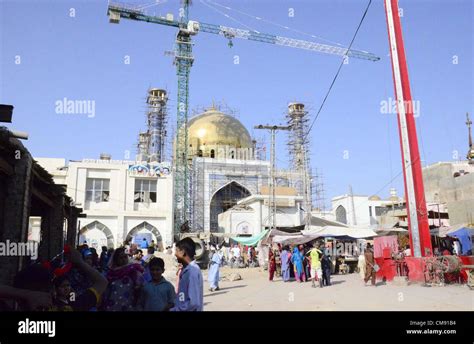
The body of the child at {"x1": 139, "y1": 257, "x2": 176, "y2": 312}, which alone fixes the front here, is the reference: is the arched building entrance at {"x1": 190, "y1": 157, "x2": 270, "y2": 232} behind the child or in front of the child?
behind

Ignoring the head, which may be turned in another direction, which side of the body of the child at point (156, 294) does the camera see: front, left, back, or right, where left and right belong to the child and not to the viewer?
front

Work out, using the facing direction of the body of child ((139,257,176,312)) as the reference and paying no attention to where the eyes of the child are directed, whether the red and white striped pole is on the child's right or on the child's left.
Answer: on the child's left

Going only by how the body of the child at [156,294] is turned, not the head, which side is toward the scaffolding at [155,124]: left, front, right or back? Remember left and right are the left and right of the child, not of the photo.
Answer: back

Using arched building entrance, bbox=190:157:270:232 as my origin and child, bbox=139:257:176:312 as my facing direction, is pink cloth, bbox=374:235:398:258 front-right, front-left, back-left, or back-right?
front-left

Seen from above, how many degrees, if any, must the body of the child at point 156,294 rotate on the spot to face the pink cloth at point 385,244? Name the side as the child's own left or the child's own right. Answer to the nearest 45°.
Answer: approximately 135° to the child's own left

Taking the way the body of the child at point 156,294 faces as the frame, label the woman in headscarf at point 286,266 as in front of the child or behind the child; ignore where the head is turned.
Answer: behind

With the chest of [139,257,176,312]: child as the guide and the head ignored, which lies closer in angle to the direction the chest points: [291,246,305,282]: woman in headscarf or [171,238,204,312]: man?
the man

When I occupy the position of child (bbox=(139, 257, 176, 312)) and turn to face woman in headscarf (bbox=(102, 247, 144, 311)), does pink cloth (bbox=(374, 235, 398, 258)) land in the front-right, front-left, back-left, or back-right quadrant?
back-right

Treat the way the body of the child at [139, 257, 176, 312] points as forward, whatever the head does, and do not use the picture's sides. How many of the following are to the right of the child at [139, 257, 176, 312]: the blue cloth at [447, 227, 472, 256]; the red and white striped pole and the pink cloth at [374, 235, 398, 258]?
0

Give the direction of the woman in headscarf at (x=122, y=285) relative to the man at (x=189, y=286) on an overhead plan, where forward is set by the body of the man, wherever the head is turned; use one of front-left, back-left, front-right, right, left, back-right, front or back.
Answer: front-right
